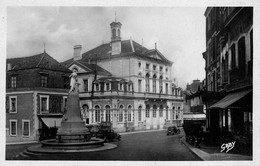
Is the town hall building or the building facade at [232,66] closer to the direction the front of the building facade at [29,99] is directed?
the building facade

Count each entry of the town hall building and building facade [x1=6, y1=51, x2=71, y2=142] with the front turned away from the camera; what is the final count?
0

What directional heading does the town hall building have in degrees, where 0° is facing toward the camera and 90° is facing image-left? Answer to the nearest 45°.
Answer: approximately 315°

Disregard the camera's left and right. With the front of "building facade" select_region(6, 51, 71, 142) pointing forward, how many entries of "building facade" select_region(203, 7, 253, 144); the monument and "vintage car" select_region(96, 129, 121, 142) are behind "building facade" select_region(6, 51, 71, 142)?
0

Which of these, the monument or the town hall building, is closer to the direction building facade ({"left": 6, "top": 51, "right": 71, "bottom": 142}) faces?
the monument

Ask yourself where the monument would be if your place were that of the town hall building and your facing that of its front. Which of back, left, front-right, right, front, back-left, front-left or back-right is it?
front-right

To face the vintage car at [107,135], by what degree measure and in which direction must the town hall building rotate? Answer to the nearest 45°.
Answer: approximately 45° to its right

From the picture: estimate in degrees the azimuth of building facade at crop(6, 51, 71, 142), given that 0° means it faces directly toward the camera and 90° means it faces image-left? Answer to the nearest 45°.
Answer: approximately 315°

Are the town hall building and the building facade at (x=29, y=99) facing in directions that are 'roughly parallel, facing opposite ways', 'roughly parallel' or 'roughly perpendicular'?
roughly parallel

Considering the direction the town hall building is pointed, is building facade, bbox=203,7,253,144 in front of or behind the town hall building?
in front
